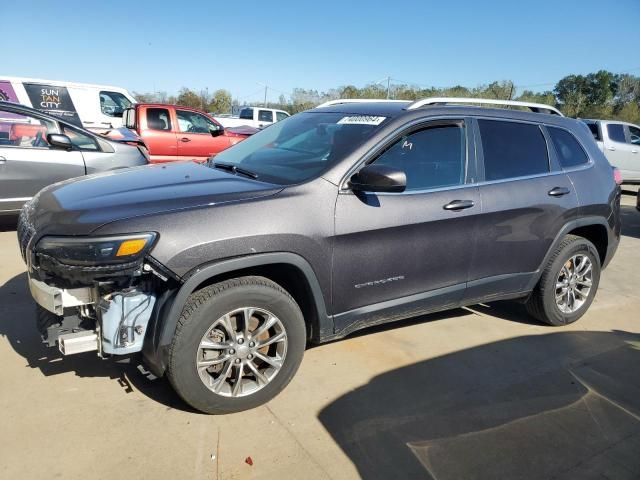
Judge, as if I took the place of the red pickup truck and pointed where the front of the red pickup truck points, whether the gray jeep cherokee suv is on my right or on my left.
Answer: on my right

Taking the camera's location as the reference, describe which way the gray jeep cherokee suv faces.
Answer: facing the viewer and to the left of the viewer

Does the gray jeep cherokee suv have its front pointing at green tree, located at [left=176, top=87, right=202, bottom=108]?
no

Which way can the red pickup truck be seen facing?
to the viewer's right

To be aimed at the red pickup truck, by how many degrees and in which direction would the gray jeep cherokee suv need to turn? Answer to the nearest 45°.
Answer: approximately 135° to its right

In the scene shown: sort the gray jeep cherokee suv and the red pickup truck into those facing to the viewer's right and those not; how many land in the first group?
1

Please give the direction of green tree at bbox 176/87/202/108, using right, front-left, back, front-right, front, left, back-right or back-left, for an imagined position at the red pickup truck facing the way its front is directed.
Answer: left
